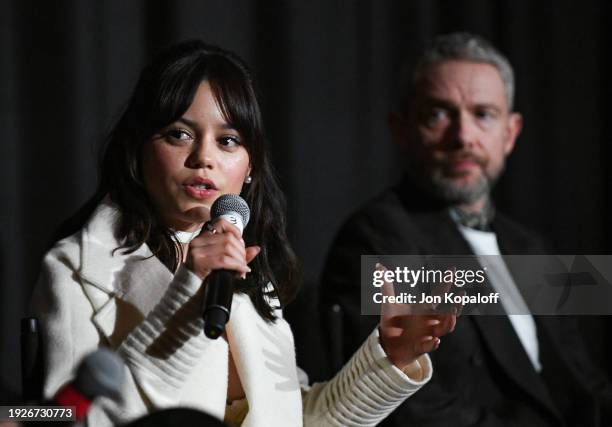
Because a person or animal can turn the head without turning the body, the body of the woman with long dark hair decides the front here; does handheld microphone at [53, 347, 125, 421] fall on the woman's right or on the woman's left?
on the woman's right

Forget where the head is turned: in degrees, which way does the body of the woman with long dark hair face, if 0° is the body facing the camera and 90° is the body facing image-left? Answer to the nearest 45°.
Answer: approximately 315°
